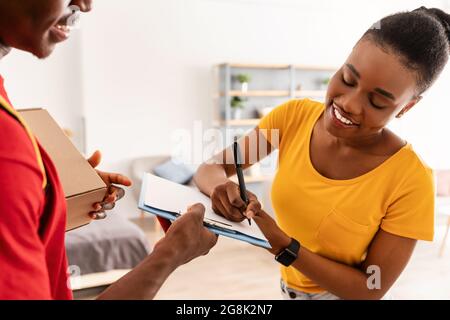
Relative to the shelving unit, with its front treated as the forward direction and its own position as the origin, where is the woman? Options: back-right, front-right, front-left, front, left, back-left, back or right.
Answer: front

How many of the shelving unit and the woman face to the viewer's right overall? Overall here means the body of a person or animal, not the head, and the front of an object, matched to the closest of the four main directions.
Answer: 0

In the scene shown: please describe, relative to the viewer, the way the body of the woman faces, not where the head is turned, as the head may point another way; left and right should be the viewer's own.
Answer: facing the viewer and to the left of the viewer

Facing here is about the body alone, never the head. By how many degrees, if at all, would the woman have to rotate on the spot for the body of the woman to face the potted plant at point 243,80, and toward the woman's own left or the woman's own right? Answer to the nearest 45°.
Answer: approximately 135° to the woman's own right

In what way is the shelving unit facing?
toward the camera
